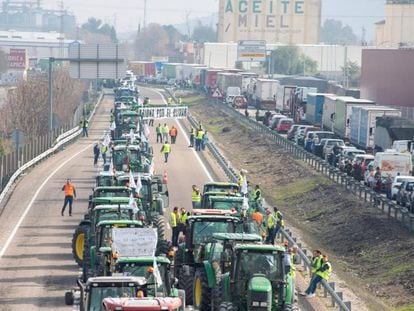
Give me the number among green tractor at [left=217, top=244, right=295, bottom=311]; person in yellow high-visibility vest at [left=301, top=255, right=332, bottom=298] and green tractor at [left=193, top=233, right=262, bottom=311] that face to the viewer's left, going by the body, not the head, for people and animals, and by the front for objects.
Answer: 1

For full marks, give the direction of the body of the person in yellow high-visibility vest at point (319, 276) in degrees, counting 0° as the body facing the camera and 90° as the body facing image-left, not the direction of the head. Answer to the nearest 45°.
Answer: approximately 90°

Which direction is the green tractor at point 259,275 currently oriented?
toward the camera

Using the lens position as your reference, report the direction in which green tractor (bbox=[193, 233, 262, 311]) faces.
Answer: facing the viewer and to the right of the viewer

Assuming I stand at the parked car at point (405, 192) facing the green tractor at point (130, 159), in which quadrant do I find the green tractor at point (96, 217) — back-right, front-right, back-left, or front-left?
front-left

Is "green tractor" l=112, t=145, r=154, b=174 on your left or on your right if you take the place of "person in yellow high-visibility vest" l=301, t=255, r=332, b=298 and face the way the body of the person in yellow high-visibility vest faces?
on your right

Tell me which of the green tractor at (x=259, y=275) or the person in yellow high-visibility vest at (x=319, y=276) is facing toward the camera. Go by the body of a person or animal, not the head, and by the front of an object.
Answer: the green tractor

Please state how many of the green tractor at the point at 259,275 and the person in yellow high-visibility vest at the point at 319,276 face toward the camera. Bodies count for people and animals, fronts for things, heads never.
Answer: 1

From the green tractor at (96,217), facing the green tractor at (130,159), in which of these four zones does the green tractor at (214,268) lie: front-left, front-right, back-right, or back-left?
back-right

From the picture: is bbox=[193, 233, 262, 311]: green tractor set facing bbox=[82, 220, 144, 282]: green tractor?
no

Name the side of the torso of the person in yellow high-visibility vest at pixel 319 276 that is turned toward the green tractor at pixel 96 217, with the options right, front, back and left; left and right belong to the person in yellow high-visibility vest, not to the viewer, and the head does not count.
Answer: front

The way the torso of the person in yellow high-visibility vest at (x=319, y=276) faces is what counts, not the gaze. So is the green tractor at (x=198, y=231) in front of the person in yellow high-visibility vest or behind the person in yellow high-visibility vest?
in front

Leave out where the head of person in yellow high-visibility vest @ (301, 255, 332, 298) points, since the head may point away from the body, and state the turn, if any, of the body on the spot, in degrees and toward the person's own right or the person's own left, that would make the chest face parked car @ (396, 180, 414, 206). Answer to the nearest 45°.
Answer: approximately 90° to the person's own right
